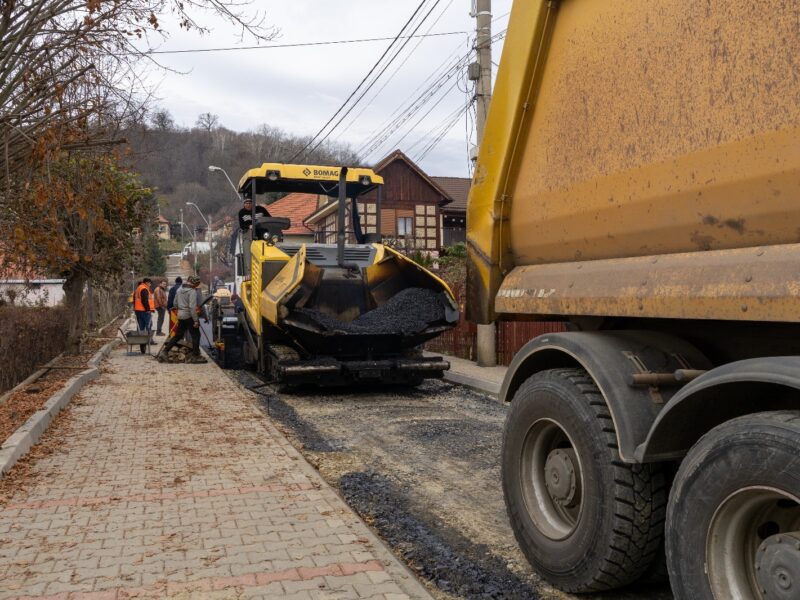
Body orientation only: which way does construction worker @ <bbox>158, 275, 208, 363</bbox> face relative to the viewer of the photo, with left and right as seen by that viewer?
facing to the right of the viewer

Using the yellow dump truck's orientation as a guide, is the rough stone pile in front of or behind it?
behind

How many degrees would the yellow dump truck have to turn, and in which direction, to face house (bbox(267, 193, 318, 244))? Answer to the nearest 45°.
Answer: approximately 180°

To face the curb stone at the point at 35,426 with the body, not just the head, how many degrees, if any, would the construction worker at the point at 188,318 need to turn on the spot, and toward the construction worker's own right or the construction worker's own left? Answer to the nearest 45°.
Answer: approximately 90° to the construction worker's own right

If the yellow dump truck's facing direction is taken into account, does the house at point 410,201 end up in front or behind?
behind

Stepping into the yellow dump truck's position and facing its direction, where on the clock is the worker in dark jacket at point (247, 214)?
The worker in dark jacket is roughly at 6 o'clock from the yellow dump truck.

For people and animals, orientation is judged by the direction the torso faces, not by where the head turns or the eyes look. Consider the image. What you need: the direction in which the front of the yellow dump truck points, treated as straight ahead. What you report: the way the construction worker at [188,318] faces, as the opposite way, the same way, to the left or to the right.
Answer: to the left

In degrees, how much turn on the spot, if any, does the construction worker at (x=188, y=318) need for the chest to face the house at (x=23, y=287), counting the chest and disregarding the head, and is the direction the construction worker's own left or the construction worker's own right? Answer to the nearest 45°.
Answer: approximately 135° to the construction worker's own left

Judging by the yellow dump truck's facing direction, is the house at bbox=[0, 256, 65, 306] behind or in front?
behind
